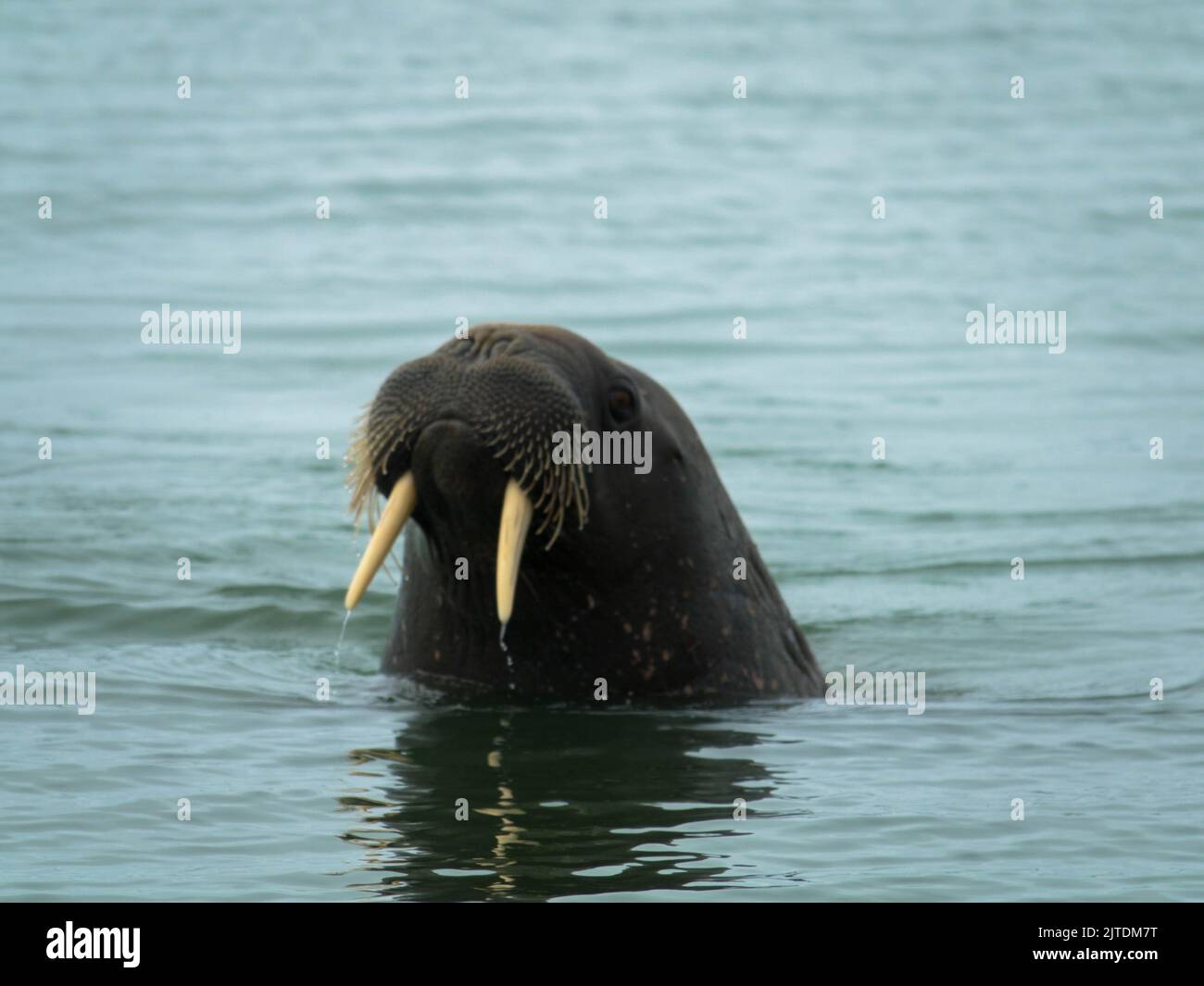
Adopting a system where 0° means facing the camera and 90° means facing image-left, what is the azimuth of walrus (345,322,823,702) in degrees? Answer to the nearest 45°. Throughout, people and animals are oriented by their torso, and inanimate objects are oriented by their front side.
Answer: approximately 45°
